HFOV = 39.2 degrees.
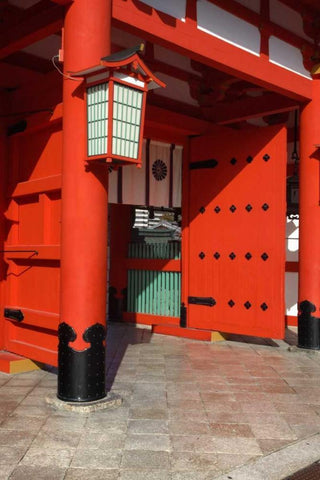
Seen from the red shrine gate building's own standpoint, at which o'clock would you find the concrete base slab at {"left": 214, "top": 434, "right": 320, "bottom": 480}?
The concrete base slab is roughly at 1 o'clock from the red shrine gate building.

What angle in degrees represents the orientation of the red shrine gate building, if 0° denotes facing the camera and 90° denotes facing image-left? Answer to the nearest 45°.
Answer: approximately 315°
